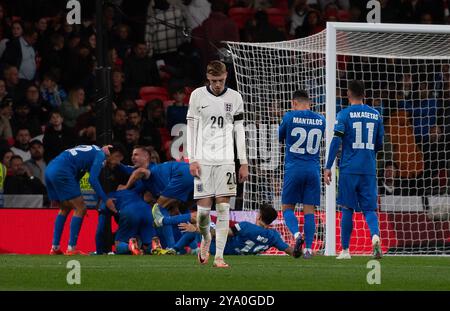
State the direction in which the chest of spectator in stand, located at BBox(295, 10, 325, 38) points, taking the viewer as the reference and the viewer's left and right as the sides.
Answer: facing the viewer

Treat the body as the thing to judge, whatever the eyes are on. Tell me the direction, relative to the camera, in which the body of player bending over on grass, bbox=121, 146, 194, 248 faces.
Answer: to the viewer's left

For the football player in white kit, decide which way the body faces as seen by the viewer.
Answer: toward the camera

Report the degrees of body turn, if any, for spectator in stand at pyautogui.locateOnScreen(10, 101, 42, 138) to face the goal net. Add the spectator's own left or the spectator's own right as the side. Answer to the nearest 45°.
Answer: approximately 45° to the spectator's own left

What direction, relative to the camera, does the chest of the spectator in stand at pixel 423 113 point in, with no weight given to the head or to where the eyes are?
toward the camera

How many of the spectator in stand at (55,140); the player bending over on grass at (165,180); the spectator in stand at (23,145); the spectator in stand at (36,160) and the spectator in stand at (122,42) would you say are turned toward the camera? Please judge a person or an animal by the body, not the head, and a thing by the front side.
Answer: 4

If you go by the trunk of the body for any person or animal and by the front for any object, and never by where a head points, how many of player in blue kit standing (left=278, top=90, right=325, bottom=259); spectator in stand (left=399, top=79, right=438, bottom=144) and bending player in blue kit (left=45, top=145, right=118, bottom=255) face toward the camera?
1

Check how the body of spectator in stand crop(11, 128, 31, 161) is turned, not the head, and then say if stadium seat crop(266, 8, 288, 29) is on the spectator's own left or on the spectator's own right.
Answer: on the spectator's own left

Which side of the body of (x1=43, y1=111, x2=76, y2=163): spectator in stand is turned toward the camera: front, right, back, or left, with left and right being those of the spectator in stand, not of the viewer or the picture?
front

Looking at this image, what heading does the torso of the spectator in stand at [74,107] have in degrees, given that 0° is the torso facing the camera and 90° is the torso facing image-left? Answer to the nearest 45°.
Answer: approximately 315°

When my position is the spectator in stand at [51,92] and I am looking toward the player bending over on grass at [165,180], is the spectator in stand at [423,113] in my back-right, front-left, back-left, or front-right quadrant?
front-left

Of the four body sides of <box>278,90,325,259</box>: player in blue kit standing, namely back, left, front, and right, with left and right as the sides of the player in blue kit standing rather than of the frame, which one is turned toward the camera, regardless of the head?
back
